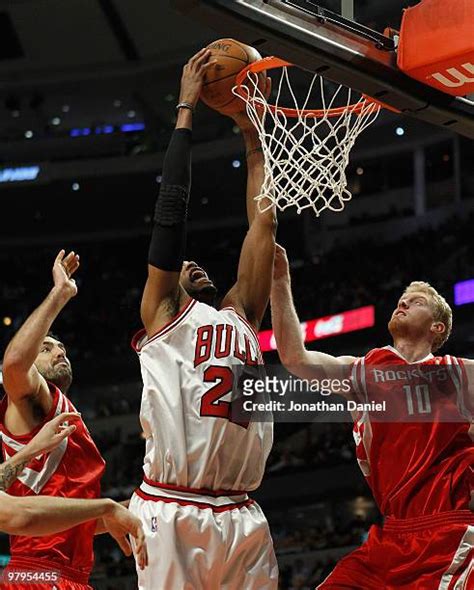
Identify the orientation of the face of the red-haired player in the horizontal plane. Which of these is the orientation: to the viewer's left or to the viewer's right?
to the viewer's left

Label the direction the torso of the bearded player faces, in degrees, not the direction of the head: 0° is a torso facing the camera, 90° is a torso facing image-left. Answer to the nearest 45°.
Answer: approximately 315°

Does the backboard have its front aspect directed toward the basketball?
yes

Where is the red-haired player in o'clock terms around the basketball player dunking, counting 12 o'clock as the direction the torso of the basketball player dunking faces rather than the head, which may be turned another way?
The red-haired player is roughly at 10 o'clock from the basketball player dunking.
